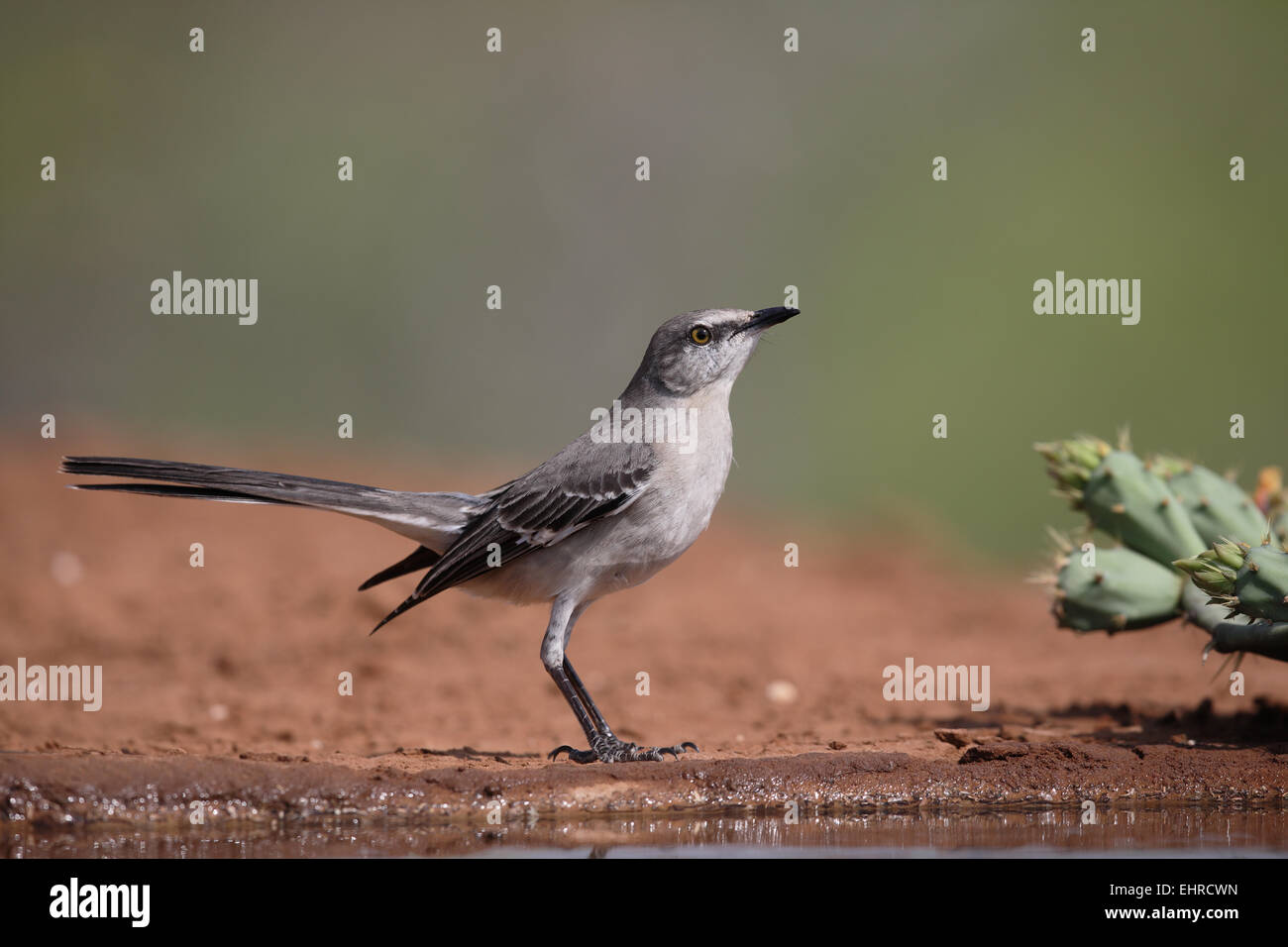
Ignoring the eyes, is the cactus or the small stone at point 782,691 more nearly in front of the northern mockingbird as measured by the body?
the cactus

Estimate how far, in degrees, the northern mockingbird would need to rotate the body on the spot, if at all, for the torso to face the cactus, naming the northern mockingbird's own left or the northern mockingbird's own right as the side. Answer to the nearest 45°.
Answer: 0° — it already faces it

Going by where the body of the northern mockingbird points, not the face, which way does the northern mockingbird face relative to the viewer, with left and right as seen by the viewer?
facing to the right of the viewer
